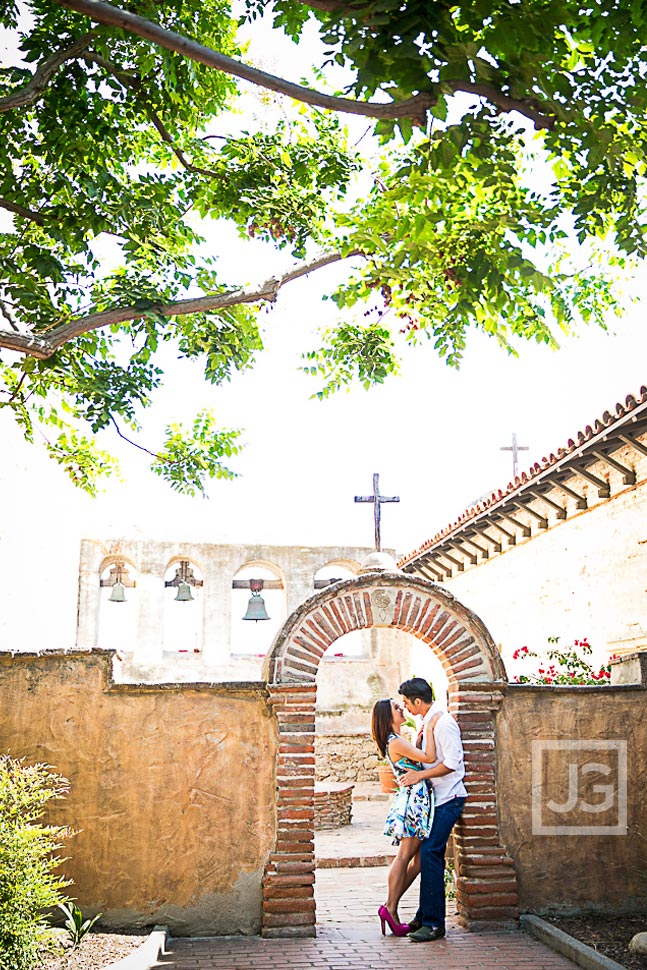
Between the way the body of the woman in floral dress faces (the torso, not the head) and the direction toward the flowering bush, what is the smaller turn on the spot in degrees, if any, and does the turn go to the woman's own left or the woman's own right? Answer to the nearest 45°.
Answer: approximately 45° to the woman's own left

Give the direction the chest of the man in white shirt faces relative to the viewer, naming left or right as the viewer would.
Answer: facing to the left of the viewer

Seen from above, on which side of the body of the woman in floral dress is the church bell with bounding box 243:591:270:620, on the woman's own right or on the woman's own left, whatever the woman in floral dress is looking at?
on the woman's own left

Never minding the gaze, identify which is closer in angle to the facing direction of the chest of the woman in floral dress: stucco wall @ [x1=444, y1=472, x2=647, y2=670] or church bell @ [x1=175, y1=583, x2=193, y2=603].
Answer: the stucco wall

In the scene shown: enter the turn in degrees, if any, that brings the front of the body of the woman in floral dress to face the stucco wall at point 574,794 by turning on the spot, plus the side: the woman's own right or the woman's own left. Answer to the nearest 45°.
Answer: approximately 45° to the woman's own left

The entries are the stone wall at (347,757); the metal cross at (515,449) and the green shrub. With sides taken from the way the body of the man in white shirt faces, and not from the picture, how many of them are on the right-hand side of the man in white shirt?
2

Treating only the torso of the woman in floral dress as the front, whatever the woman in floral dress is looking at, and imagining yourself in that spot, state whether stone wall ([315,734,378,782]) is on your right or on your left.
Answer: on your left

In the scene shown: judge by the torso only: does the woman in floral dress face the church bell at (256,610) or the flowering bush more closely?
the flowering bush

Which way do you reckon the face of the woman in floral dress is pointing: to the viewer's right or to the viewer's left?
to the viewer's right

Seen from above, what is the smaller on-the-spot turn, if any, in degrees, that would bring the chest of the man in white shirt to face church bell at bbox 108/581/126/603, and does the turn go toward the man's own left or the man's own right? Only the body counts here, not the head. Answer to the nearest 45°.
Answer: approximately 45° to the man's own right

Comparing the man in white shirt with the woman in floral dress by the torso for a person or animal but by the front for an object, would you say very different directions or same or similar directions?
very different directions

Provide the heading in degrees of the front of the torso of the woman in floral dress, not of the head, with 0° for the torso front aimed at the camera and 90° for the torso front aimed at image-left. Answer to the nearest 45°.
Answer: approximately 270°
